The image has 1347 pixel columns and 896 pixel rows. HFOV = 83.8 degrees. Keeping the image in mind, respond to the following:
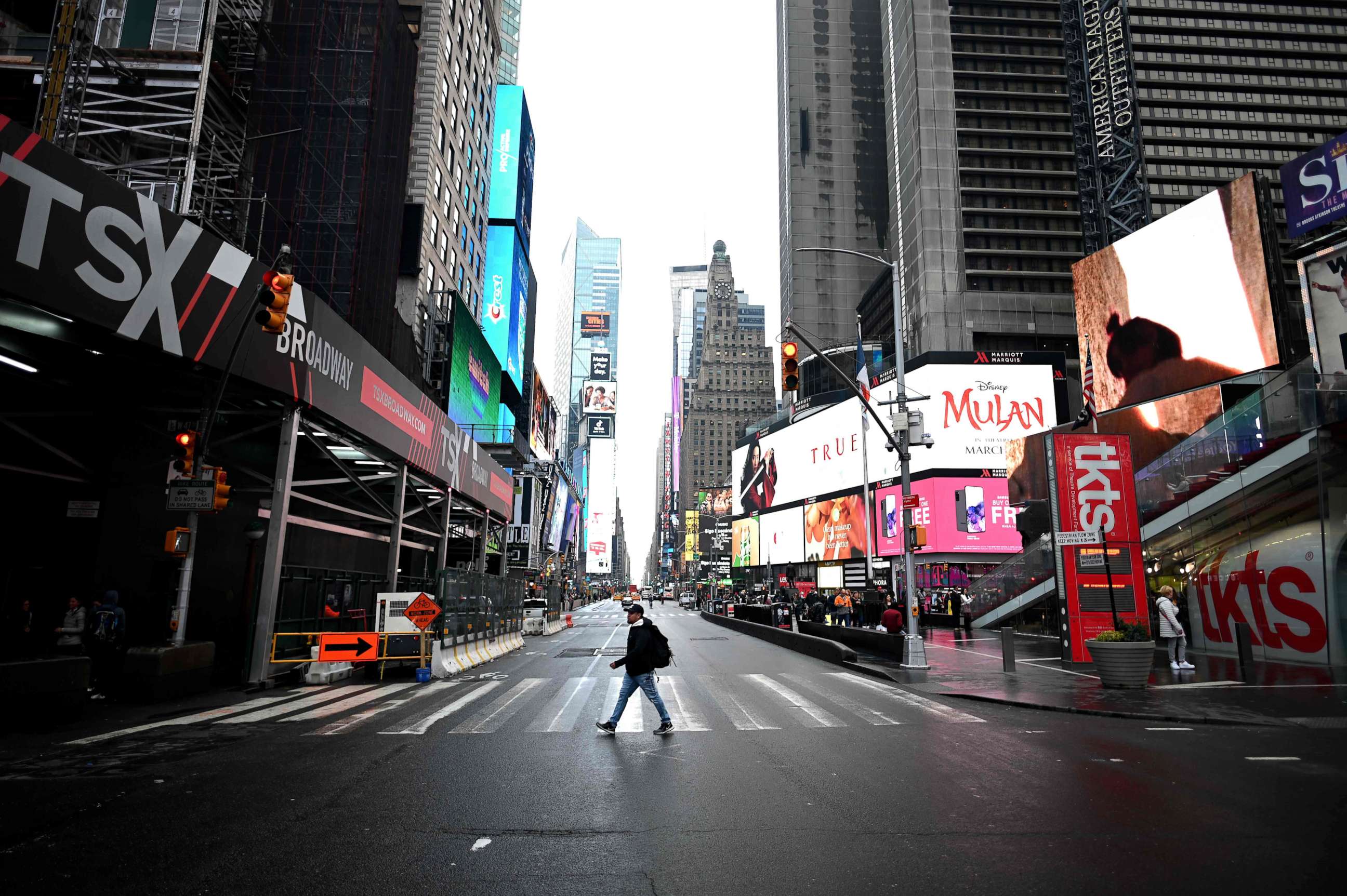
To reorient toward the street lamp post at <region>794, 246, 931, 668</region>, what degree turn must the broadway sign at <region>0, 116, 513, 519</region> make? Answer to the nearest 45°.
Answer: approximately 45° to its left

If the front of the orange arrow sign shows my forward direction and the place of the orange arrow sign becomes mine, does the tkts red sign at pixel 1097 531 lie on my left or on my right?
on my left

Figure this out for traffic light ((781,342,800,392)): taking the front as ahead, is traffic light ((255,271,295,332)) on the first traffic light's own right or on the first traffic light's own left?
on the first traffic light's own right

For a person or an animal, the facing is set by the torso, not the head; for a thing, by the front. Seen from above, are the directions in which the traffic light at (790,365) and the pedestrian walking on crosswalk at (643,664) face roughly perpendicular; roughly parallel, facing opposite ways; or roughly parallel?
roughly perpendicular

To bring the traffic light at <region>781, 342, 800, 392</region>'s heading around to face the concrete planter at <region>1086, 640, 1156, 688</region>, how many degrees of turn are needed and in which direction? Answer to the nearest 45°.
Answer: approximately 90° to its left

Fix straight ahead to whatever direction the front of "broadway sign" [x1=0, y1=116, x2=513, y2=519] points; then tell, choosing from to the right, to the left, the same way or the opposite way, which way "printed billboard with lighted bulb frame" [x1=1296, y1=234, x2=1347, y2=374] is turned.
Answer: the opposite way

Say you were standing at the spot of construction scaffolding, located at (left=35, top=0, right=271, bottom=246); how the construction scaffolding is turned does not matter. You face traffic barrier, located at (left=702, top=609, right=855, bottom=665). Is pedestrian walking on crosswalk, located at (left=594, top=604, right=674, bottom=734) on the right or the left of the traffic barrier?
right

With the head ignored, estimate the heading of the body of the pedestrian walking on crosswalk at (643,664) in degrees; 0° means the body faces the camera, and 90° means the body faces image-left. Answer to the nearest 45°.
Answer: approximately 90°

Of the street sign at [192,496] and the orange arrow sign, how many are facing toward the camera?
2

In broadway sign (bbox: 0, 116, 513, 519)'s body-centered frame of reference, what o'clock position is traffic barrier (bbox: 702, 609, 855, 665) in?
The traffic barrier is roughly at 10 o'clock from the broadway sign.

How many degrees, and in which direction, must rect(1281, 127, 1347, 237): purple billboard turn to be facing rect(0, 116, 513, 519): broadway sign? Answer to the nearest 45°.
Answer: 0° — it already faces it
